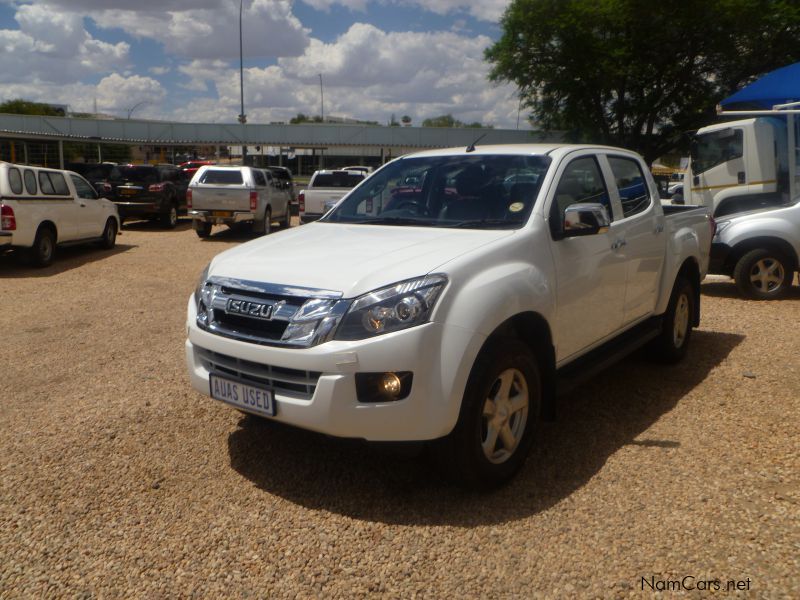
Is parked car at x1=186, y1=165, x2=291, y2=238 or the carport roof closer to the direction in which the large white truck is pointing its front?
the parked car

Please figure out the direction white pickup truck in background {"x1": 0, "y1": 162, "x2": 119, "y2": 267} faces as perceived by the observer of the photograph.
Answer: facing away from the viewer and to the right of the viewer

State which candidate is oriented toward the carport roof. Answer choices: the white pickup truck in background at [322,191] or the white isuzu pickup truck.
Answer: the white pickup truck in background

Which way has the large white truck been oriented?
to the viewer's left

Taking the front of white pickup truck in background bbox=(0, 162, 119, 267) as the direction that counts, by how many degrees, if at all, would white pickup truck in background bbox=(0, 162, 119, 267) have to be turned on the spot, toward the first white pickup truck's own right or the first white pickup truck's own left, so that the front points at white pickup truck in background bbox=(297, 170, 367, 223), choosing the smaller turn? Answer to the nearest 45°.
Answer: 0° — it already faces it

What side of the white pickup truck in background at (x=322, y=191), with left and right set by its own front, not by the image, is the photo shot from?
back

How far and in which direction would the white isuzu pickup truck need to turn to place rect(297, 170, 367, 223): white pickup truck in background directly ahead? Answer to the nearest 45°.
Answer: approximately 135° to its right
